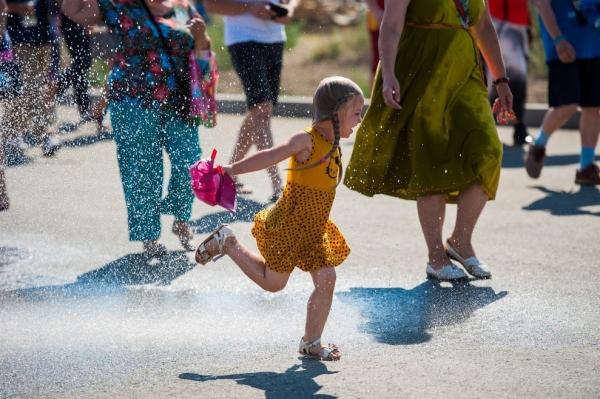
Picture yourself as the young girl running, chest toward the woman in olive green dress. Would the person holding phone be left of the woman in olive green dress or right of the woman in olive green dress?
left

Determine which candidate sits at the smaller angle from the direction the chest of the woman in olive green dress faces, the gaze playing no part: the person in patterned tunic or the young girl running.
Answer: the young girl running

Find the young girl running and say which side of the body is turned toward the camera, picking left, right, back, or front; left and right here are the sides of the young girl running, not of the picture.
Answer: right

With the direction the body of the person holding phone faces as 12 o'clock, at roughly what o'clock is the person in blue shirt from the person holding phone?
The person in blue shirt is roughly at 10 o'clock from the person holding phone.

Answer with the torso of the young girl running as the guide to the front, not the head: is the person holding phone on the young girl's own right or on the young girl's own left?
on the young girl's own left

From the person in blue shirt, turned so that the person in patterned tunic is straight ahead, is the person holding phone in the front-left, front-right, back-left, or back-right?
front-right

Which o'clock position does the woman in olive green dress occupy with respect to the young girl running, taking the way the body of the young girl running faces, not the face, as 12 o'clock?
The woman in olive green dress is roughly at 10 o'clock from the young girl running.

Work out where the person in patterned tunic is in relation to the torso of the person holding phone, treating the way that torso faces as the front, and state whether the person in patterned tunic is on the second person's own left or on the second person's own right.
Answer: on the second person's own right

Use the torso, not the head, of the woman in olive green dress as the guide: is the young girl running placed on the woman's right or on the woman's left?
on the woman's right

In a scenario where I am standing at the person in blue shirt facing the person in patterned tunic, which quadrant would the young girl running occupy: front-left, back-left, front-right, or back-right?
front-left

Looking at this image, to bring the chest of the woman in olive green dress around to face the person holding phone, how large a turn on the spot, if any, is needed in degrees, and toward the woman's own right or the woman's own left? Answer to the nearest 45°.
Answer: approximately 180°

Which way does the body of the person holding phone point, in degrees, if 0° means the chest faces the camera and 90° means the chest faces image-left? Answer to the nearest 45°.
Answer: approximately 315°

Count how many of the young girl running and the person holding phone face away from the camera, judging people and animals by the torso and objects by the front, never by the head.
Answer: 0

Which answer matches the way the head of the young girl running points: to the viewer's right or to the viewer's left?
to the viewer's right
